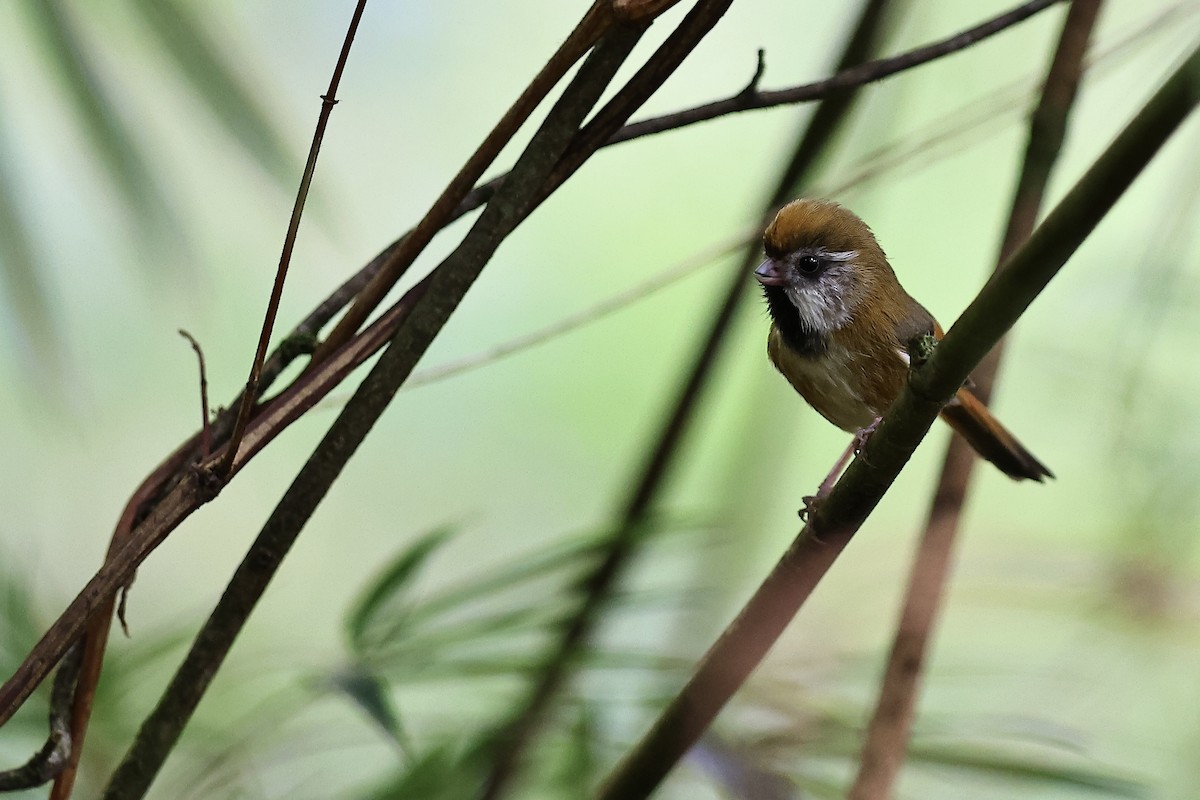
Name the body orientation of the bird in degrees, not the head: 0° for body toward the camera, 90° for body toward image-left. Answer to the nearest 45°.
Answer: approximately 45°
